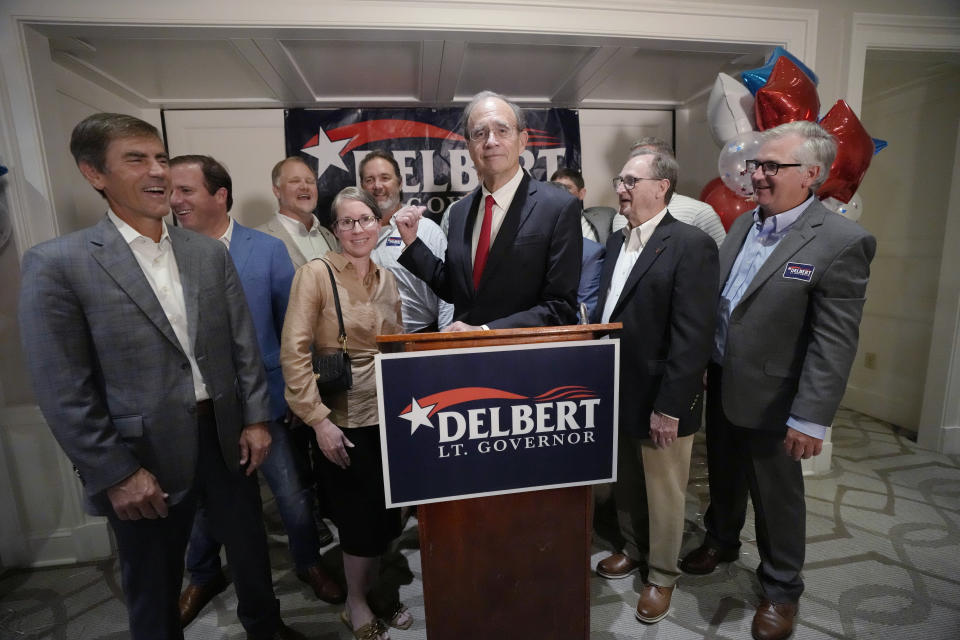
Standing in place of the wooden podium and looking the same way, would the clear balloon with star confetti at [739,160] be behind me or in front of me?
behind

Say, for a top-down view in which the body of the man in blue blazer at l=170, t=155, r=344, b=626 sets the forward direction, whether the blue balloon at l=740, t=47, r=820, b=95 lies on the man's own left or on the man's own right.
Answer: on the man's own left

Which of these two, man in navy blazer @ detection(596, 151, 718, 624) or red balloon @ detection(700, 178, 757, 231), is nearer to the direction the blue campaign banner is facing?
the man in navy blazer

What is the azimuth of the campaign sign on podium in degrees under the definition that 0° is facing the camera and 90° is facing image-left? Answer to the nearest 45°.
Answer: approximately 0°

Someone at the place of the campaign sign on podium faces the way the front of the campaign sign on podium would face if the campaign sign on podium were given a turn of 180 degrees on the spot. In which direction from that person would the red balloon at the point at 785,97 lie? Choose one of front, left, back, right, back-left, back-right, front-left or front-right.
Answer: front-right

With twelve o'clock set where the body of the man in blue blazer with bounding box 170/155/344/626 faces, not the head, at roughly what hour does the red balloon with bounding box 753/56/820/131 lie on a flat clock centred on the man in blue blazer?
The red balloon is roughly at 8 o'clock from the man in blue blazer.

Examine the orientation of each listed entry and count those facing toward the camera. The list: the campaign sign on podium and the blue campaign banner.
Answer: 2

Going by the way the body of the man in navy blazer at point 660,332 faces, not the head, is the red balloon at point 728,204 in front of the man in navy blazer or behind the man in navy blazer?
behind

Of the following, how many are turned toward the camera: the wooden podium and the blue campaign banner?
2

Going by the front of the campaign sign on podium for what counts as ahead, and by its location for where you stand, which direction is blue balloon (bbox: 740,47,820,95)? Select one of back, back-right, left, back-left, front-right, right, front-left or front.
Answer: back-left
